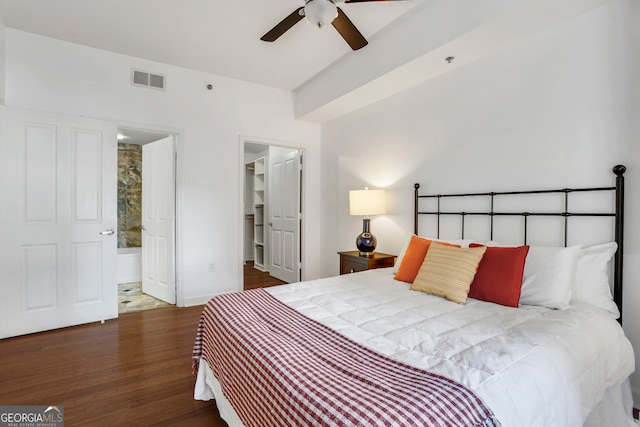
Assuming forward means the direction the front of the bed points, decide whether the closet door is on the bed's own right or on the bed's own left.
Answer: on the bed's own right

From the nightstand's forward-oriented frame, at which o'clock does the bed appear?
The bed is roughly at 10 o'clock from the nightstand.

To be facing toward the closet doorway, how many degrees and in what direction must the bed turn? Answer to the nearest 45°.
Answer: approximately 90° to its right

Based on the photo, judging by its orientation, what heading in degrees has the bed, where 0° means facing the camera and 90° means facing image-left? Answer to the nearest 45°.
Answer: approximately 45°

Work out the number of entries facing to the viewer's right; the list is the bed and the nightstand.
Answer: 0

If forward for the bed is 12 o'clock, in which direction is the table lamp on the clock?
The table lamp is roughly at 4 o'clock from the bed.

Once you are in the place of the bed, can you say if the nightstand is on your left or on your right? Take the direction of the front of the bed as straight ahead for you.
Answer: on your right

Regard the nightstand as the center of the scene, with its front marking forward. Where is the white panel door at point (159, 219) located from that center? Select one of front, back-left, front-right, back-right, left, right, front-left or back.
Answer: front-right

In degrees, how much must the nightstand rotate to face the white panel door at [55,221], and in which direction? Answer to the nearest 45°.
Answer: approximately 45° to its right

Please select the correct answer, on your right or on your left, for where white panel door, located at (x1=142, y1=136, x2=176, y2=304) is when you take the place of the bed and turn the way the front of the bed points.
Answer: on your right

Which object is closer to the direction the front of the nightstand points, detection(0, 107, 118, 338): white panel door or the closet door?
the white panel door

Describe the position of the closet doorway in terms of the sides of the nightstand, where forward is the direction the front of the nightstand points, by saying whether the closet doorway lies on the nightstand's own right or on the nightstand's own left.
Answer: on the nightstand's own right

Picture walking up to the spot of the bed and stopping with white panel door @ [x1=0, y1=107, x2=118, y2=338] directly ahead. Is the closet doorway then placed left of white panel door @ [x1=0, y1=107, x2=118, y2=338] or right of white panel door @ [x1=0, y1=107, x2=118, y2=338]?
right

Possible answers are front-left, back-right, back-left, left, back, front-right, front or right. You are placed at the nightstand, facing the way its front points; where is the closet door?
right
